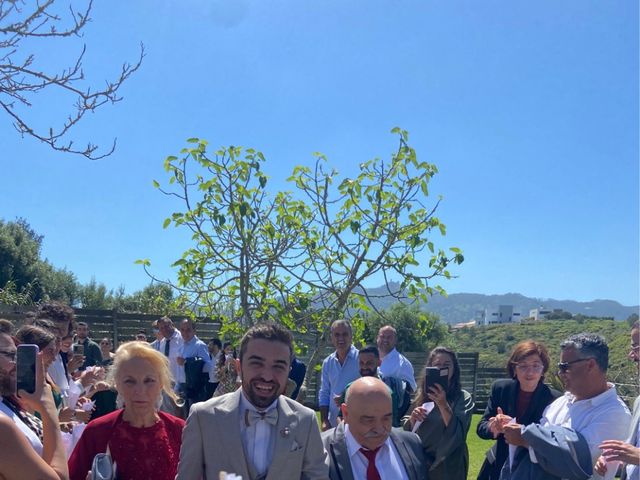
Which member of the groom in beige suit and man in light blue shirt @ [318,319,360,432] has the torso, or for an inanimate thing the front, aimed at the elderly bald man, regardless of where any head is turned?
the man in light blue shirt

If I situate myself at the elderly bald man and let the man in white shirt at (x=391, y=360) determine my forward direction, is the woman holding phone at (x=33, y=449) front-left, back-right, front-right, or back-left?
back-left

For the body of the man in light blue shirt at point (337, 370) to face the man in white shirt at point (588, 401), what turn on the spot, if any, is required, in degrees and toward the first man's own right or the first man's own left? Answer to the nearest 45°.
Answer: approximately 45° to the first man's own left

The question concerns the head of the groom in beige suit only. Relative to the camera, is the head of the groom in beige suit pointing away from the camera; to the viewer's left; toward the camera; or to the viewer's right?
toward the camera

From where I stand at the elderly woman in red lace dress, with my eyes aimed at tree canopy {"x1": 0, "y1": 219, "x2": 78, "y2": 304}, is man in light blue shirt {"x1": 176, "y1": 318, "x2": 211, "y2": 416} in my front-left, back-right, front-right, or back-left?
front-right

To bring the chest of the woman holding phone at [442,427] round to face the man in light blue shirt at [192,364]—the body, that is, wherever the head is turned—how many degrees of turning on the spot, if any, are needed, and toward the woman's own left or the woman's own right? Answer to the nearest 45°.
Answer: approximately 90° to the woman's own right

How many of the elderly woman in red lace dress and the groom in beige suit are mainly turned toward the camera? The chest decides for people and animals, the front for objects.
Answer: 2

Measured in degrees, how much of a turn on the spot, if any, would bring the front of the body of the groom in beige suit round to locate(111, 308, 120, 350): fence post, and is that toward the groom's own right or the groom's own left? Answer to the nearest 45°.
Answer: approximately 180°

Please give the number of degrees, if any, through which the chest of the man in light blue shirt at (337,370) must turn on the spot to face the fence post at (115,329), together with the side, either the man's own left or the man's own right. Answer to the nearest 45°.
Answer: approximately 135° to the man's own right

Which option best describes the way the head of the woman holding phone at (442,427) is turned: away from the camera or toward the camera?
toward the camera

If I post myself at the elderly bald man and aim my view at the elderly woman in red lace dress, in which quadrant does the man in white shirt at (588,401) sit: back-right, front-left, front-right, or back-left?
back-right

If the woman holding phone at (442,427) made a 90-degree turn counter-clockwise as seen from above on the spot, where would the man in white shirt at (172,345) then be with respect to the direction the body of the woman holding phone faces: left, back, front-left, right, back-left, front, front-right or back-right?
back

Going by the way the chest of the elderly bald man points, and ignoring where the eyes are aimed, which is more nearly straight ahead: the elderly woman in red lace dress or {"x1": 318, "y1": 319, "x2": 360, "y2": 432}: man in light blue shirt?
the elderly woman in red lace dress

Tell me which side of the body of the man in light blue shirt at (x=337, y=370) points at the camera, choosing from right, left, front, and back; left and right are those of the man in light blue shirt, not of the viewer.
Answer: front

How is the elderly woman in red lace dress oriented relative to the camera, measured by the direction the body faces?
toward the camera

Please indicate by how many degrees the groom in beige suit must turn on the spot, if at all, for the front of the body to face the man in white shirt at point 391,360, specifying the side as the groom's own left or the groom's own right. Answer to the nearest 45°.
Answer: approximately 180°

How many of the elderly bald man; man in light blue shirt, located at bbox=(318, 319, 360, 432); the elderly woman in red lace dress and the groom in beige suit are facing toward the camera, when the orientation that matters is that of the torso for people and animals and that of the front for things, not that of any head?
4
